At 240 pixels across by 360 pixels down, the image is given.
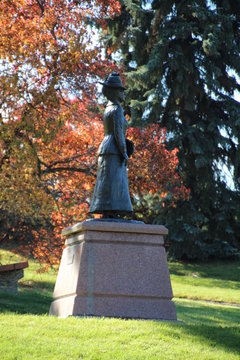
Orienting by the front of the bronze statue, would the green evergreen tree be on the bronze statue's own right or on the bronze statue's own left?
on the bronze statue's own left

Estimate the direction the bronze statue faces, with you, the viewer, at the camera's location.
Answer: facing to the right of the viewer
